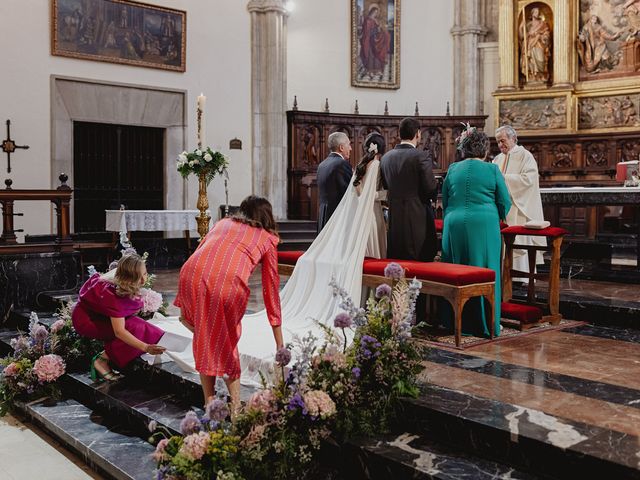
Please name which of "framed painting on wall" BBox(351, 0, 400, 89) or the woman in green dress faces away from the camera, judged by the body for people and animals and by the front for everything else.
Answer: the woman in green dress

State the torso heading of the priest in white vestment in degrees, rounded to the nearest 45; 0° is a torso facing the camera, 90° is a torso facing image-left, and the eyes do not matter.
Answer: approximately 45°

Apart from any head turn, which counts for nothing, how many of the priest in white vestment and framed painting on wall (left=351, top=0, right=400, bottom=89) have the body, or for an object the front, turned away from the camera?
0

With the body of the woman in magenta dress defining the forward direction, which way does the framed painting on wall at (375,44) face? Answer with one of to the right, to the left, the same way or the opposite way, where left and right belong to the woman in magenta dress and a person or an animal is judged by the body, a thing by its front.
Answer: to the right

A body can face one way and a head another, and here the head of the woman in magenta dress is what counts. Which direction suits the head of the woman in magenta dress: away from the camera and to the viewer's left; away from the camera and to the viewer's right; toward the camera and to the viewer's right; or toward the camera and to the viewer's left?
away from the camera and to the viewer's right

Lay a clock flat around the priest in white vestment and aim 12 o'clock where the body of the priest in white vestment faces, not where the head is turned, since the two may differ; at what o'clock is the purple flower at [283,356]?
The purple flower is roughly at 11 o'clock from the priest in white vestment.

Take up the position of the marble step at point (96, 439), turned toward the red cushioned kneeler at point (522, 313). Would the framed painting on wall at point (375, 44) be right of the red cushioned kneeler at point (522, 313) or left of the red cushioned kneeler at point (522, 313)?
left

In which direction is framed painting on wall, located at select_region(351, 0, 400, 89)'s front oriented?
toward the camera

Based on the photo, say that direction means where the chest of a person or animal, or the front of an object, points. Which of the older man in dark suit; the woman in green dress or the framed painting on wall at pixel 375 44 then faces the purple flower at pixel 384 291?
the framed painting on wall

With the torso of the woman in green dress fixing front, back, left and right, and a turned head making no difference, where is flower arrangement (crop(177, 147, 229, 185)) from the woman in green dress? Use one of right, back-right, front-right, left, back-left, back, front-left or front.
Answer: front-left

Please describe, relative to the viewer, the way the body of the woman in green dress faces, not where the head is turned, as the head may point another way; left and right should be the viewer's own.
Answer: facing away from the viewer
